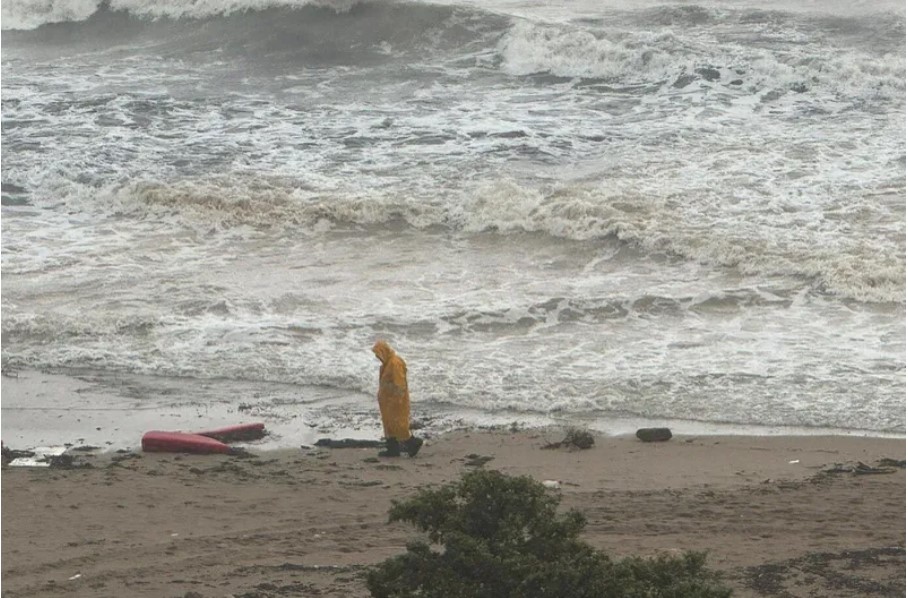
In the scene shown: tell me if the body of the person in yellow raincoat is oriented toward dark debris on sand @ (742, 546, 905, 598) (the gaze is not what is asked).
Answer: no

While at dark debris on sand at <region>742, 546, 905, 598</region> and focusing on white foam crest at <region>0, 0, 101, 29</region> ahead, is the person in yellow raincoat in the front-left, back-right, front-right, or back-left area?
front-left
